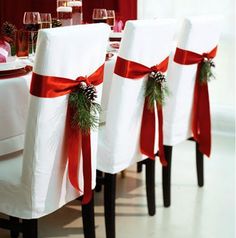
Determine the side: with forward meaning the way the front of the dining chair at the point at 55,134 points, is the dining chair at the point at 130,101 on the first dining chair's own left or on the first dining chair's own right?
on the first dining chair's own right

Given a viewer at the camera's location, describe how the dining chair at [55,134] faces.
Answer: facing away from the viewer and to the left of the viewer

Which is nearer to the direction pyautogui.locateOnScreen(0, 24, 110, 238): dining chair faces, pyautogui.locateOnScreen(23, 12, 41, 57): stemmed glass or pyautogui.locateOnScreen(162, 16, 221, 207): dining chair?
the stemmed glass

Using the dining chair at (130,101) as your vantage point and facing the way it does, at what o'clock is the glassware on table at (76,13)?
The glassware on table is roughly at 1 o'clock from the dining chair.

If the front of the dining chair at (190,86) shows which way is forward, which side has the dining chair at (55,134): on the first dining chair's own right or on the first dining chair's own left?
on the first dining chair's own left

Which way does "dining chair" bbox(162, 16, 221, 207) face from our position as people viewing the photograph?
facing away from the viewer and to the left of the viewer

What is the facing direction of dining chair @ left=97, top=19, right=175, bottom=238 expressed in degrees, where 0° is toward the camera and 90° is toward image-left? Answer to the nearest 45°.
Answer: approximately 135°

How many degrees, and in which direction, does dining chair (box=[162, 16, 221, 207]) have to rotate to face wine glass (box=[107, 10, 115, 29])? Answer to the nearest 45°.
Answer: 0° — it already faces it

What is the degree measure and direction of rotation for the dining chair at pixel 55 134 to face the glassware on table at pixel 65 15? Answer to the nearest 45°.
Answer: approximately 45° to its right

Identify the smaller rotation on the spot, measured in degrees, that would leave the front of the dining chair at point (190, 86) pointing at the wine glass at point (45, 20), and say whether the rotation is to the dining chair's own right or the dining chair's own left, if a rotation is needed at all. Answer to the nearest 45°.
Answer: approximately 45° to the dining chair's own left
